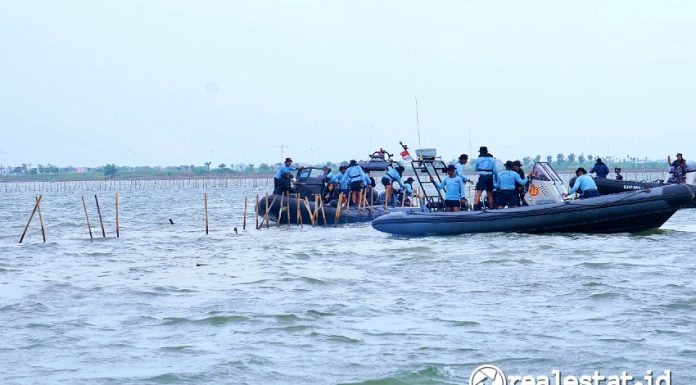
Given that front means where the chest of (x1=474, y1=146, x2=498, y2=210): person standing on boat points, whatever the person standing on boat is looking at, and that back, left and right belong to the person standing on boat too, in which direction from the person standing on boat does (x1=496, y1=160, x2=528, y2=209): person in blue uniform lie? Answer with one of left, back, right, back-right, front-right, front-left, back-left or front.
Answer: right

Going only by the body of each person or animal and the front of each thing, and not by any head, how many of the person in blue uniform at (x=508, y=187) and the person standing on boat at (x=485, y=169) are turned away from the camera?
2

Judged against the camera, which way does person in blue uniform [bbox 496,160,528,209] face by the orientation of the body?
away from the camera

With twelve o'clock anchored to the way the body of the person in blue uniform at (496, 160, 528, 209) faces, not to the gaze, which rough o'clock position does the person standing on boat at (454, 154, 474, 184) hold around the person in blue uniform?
The person standing on boat is roughly at 9 o'clock from the person in blue uniform.

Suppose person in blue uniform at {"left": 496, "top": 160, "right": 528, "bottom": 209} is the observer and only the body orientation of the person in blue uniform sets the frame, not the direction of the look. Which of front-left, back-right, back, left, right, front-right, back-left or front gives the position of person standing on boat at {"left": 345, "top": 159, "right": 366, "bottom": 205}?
front-left

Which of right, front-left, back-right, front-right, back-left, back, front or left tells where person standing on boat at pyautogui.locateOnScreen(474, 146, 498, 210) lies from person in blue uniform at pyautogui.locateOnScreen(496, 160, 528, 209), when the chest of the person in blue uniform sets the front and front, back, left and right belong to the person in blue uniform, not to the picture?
left

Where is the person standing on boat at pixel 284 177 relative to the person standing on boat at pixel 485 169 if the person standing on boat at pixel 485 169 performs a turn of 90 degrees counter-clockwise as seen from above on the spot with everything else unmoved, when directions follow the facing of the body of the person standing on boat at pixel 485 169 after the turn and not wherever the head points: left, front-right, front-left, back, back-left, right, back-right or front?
front-right

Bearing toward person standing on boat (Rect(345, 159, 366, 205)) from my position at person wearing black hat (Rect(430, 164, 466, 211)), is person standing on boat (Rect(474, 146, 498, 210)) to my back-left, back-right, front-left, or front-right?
back-right

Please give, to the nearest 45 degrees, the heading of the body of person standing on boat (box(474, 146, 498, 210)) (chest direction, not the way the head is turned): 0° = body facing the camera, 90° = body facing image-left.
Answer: approximately 180°

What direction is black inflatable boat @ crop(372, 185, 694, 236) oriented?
to the viewer's right

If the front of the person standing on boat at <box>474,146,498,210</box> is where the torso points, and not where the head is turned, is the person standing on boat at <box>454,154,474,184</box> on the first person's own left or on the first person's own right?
on the first person's own left
